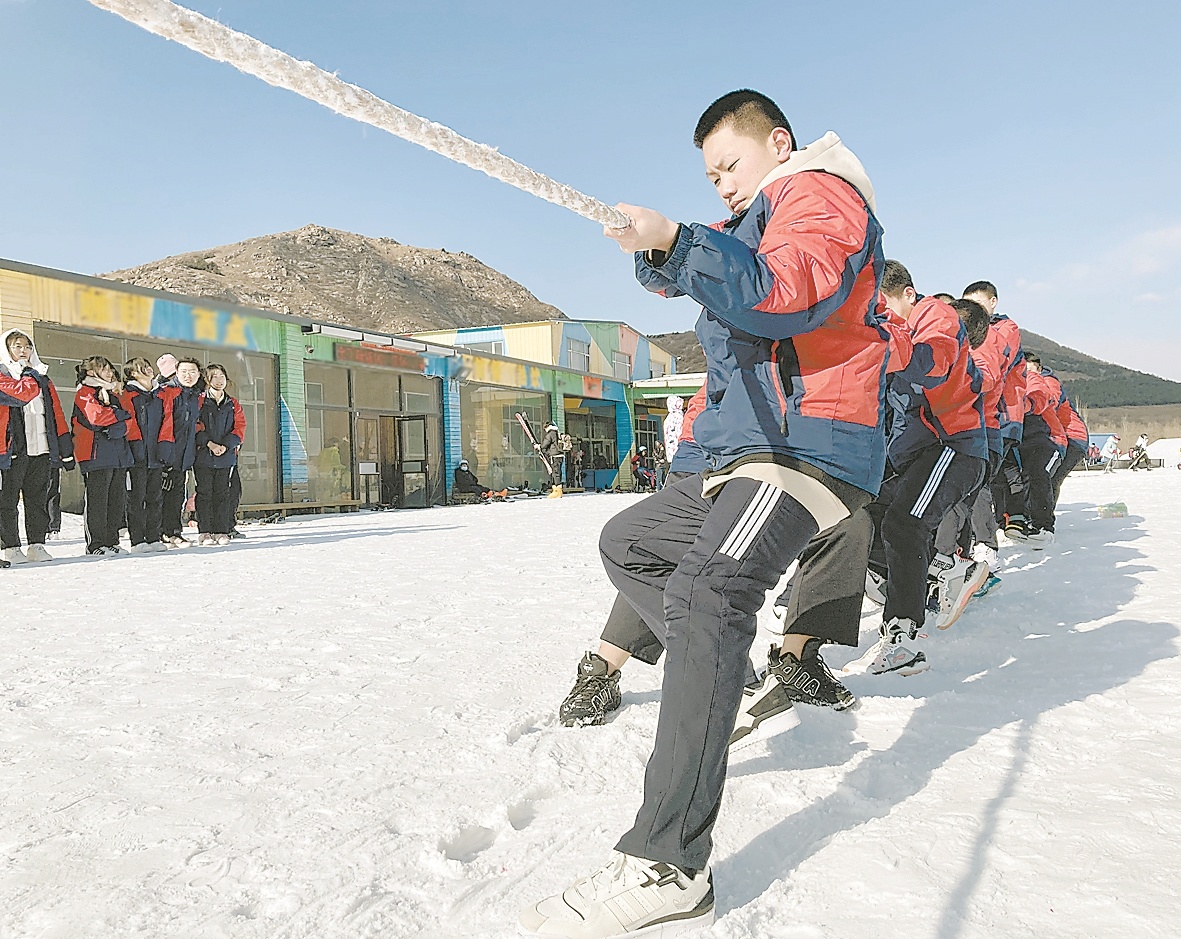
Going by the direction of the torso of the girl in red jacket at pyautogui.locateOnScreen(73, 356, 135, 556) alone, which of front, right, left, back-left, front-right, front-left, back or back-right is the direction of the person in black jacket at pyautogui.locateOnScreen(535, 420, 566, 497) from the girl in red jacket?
left

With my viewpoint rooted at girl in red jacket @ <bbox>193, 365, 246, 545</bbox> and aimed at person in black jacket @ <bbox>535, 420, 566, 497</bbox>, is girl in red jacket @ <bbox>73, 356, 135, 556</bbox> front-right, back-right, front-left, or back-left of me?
back-left

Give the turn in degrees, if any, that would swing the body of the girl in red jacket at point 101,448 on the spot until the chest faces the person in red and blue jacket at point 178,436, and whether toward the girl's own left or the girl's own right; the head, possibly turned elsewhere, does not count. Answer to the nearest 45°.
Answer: approximately 90° to the girl's own left

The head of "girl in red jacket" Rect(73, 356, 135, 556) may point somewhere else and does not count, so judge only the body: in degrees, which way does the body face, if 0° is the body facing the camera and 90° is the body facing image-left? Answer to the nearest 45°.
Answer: approximately 315°

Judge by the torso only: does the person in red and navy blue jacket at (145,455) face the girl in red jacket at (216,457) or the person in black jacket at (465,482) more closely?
the girl in red jacket

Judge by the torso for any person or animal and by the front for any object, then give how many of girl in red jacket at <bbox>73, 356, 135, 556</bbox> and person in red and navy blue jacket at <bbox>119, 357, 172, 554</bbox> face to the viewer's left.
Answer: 0

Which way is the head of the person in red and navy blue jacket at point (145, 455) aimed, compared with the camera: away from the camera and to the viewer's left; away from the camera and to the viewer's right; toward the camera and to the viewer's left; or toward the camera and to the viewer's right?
toward the camera and to the viewer's right

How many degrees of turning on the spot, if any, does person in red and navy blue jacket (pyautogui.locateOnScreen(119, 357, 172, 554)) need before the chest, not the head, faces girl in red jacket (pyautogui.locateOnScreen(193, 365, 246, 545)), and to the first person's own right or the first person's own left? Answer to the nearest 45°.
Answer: approximately 45° to the first person's own left

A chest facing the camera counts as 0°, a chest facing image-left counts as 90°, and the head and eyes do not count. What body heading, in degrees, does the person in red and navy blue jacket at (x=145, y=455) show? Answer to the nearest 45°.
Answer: approximately 315°
